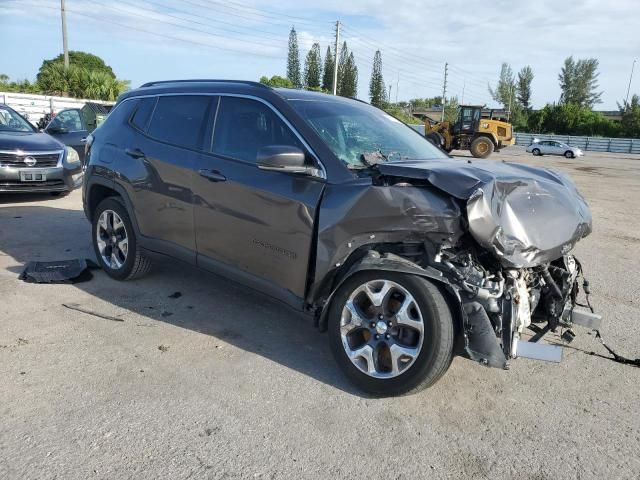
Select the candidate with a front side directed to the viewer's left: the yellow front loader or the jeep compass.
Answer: the yellow front loader

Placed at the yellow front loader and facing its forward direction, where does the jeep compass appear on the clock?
The jeep compass is roughly at 9 o'clock from the yellow front loader.

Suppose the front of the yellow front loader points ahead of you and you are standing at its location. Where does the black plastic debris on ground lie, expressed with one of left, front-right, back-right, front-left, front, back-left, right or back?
left

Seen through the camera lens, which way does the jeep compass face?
facing the viewer and to the right of the viewer

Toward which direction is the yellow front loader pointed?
to the viewer's left

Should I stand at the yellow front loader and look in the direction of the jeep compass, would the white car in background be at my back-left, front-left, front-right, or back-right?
back-left

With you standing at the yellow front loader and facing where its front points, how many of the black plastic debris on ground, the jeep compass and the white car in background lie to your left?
2

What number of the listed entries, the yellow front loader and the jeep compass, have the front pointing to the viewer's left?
1

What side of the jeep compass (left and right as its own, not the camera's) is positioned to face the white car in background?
left

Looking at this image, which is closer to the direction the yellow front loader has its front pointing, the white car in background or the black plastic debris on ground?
the black plastic debris on ground

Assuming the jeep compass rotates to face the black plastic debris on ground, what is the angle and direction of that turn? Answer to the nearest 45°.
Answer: approximately 180°

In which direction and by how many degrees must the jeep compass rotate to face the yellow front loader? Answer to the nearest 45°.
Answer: approximately 135° to its left
